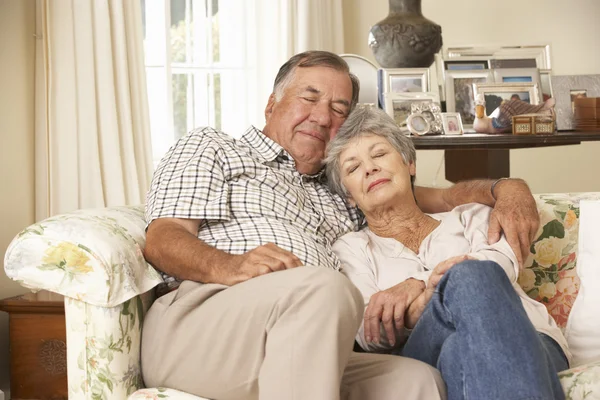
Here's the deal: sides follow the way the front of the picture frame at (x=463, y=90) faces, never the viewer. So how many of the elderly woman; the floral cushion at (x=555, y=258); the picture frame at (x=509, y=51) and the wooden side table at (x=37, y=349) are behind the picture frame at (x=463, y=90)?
1

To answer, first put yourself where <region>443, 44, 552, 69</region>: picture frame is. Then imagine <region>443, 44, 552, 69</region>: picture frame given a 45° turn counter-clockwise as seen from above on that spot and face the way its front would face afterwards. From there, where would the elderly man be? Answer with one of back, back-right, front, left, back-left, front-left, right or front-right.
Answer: front-right

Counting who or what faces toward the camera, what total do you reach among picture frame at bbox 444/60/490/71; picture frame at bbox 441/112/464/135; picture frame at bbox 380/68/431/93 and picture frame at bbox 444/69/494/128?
4

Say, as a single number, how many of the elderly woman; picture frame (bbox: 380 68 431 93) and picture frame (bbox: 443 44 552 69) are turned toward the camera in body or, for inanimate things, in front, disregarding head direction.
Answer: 3

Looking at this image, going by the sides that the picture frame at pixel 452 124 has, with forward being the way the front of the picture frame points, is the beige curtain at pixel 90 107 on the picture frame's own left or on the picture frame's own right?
on the picture frame's own right

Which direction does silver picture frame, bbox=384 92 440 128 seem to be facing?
toward the camera

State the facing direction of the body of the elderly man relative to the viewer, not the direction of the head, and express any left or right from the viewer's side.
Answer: facing the viewer and to the right of the viewer

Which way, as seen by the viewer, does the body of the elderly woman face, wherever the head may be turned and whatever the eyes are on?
toward the camera
